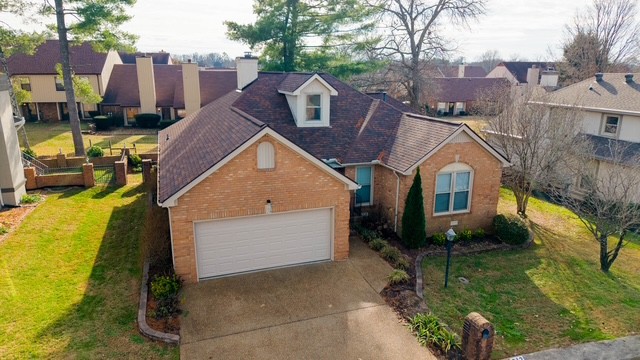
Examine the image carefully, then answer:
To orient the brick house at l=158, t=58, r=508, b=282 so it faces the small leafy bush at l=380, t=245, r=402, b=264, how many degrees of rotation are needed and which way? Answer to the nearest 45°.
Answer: approximately 45° to its left

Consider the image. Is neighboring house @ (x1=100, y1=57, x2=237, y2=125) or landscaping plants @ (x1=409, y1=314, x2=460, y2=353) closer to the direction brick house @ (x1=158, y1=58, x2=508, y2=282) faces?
the landscaping plants

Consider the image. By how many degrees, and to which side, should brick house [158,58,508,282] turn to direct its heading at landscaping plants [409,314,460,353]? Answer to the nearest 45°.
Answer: approximately 45° to its left

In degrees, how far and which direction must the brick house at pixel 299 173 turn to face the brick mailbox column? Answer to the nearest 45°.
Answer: approximately 45° to its left

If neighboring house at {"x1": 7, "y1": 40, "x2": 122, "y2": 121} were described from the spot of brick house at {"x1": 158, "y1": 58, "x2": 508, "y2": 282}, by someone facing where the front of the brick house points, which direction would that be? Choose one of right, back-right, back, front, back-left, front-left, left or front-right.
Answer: back-right

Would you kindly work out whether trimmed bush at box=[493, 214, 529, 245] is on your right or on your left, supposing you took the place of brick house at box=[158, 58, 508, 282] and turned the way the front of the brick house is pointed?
on your left

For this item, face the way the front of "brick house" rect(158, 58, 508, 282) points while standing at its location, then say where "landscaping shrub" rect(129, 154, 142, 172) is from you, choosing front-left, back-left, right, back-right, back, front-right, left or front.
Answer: back-right

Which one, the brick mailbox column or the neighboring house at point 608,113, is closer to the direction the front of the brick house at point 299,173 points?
the brick mailbox column

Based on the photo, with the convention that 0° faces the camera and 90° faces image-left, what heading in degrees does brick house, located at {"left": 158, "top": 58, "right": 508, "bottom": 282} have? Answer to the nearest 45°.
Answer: approximately 0°

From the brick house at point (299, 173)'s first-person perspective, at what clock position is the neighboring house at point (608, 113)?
The neighboring house is roughly at 8 o'clock from the brick house.

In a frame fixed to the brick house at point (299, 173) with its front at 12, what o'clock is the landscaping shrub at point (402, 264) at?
The landscaping shrub is roughly at 10 o'clock from the brick house.

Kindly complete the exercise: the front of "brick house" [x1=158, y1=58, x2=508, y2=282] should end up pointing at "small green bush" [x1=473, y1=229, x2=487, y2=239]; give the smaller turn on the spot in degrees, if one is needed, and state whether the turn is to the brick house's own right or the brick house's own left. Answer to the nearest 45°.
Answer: approximately 90° to the brick house's own left

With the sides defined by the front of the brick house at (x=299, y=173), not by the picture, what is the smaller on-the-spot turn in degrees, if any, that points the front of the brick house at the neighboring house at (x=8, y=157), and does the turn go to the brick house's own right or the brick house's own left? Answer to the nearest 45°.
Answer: approximately 90° to the brick house's own right

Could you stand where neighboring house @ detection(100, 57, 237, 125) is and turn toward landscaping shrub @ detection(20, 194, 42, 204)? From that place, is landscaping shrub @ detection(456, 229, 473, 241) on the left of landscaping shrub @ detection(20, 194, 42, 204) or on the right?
left

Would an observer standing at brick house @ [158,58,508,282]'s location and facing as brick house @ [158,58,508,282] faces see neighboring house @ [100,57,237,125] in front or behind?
behind
